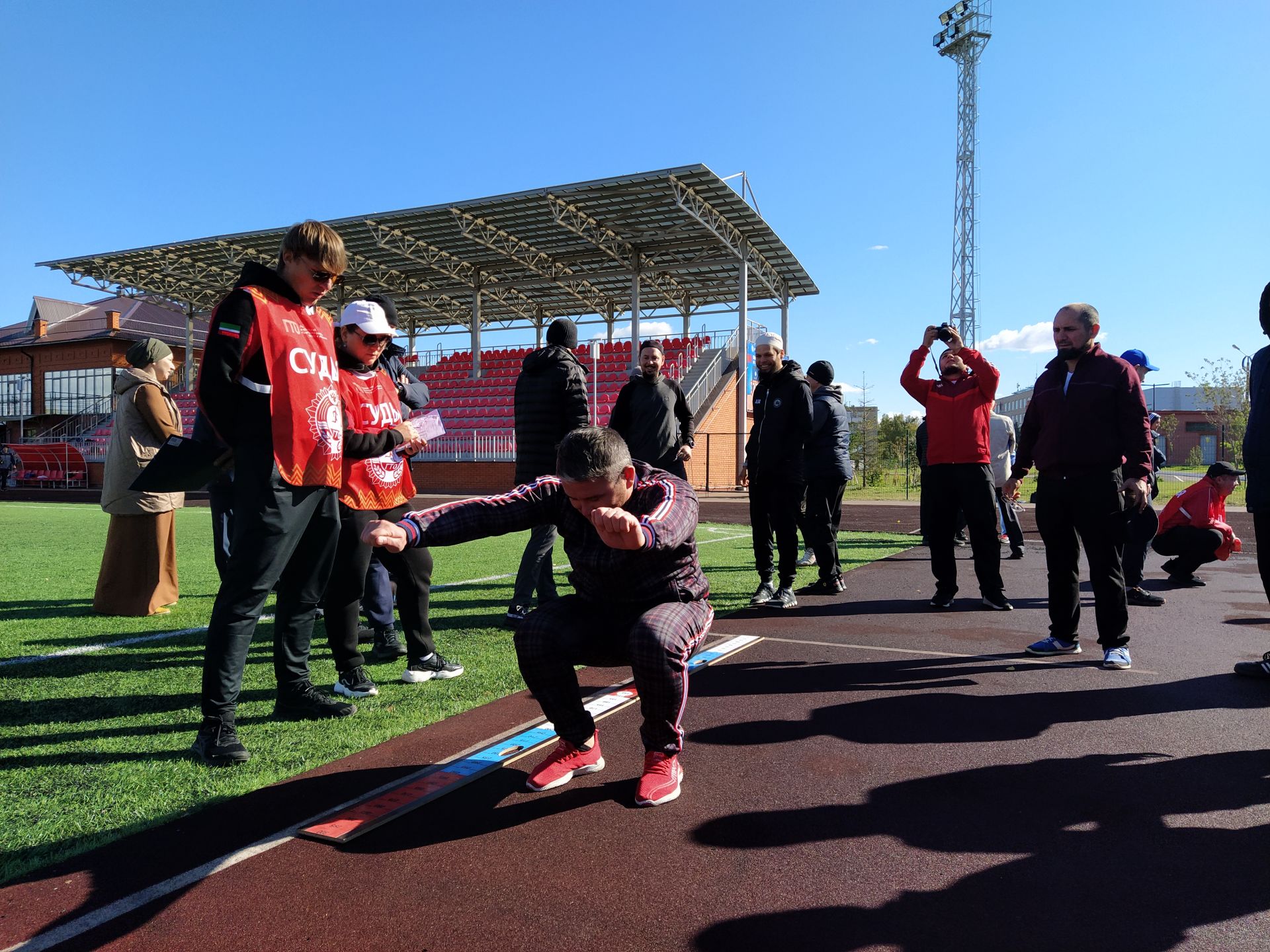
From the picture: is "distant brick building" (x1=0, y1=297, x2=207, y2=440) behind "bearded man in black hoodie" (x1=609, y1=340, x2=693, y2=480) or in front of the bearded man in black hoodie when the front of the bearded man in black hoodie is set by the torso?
behind

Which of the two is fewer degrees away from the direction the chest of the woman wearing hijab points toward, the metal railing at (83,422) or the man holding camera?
the man holding camera

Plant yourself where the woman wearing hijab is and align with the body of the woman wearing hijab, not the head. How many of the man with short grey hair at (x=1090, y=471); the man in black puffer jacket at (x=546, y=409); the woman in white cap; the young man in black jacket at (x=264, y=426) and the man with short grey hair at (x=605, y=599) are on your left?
0

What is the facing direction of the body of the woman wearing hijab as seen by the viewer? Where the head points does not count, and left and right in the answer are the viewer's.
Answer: facing to the right of the viewer

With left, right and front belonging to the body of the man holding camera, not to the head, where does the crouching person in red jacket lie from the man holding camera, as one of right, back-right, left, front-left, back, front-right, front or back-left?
back-left

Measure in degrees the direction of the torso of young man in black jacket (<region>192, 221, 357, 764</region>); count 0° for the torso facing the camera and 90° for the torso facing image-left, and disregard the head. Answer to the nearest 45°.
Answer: approximately 315°

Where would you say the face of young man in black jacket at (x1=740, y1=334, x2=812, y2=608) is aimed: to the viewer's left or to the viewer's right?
to the viewer's left

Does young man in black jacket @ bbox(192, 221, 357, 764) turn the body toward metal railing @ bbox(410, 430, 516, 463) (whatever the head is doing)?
no

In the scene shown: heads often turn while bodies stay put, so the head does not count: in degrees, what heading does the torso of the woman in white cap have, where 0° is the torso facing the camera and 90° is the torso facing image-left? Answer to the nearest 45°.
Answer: approximately 315°

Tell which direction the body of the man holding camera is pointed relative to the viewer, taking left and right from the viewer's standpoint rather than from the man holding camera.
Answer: facing the viewer

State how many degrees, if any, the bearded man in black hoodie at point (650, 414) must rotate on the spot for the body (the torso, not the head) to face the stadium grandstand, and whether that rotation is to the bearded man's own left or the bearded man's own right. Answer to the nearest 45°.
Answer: approximately 180°

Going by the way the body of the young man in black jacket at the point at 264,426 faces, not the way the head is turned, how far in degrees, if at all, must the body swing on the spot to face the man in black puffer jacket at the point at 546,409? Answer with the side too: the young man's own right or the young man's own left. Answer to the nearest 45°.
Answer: approximately 90° to the young man's own left

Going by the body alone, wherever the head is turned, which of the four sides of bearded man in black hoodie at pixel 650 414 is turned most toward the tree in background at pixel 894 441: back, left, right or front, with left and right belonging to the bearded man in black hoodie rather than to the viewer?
back

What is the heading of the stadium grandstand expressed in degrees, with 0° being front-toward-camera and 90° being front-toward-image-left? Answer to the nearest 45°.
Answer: approximately 45°

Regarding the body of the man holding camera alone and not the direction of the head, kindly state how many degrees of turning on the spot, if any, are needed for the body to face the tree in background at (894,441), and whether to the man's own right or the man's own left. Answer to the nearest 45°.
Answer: approximately 180°

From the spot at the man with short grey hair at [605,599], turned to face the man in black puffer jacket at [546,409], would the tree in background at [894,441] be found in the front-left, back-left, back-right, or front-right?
front-right

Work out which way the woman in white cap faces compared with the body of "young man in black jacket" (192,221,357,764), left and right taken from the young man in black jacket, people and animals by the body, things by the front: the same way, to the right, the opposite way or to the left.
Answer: the same way

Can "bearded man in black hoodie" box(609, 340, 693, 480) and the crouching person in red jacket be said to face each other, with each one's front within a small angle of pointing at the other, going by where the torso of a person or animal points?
no

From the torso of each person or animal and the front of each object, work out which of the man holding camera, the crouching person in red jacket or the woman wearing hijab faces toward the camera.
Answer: the man holding camera

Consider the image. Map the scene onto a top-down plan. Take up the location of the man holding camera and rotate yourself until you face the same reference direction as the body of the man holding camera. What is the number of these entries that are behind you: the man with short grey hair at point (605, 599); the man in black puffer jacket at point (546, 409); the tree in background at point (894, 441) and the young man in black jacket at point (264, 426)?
1
